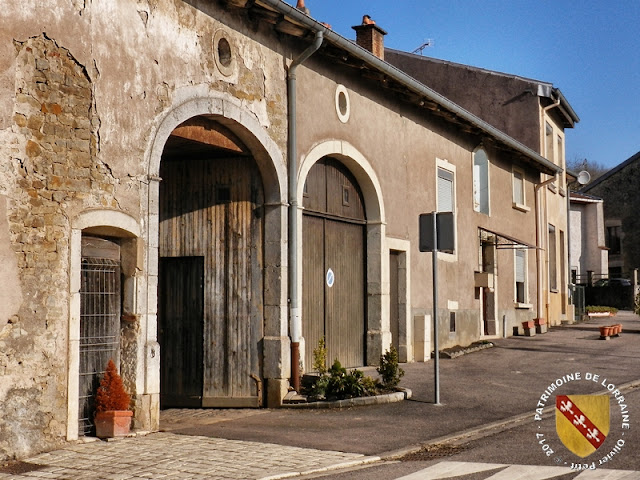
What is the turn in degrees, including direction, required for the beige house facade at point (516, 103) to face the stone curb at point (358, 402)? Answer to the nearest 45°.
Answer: approximately 90° to its right

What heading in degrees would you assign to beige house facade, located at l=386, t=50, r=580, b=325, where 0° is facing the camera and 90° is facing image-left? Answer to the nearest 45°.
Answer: approximately 270°

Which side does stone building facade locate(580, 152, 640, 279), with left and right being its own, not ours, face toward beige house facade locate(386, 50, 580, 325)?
front

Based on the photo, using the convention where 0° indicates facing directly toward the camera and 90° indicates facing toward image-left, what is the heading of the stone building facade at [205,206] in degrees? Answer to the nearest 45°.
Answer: approximately 315°

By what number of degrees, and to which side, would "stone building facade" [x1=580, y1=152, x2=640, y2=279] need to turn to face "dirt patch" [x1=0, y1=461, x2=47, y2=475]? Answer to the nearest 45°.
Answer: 0° — it already faces it

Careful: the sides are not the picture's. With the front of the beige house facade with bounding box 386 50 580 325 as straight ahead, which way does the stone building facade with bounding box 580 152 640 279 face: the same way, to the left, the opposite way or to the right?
to the right

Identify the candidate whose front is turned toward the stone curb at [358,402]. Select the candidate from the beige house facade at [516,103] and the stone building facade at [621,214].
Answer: the stone building facade

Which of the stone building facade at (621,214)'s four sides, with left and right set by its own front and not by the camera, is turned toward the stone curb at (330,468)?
front

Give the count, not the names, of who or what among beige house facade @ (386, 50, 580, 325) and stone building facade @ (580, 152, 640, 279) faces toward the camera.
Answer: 1
